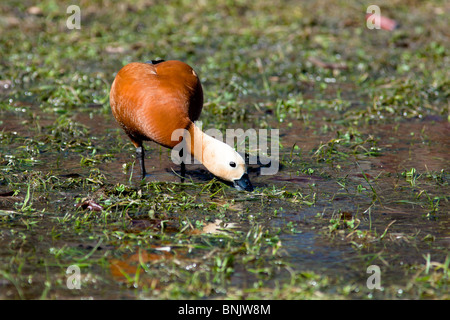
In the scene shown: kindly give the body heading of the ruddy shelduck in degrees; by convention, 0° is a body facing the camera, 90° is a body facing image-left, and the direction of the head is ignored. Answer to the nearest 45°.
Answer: approximately 315°
